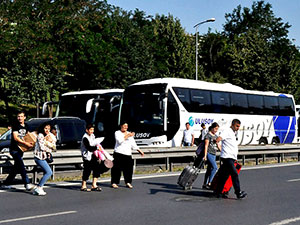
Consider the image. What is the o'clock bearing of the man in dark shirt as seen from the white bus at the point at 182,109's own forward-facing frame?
The man in dark shirt is roughly at 11 o'clock from the white bus.

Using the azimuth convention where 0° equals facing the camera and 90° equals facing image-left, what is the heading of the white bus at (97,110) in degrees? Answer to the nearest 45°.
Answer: approximately 45°

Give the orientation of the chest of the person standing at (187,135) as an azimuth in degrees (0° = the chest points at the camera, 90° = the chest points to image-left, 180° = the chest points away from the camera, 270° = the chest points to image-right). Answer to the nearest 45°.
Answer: approximately 0°
